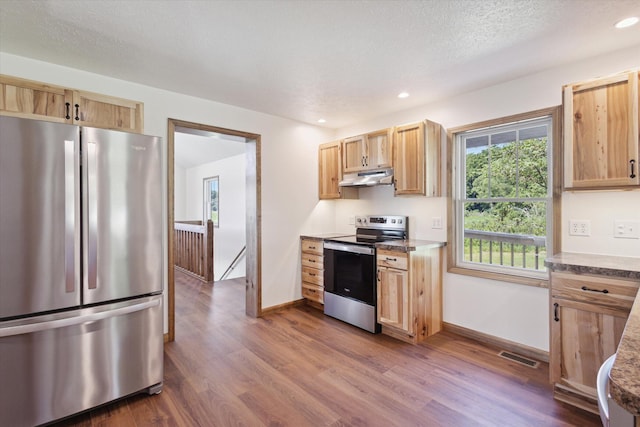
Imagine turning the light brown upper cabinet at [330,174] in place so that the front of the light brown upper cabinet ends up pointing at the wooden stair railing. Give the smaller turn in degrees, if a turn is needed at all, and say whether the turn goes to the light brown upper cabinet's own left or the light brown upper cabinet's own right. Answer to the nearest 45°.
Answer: approximately 90° to the light brown upper cabinet's own right

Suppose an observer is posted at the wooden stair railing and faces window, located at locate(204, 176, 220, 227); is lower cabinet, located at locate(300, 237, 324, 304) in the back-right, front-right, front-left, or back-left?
back-right

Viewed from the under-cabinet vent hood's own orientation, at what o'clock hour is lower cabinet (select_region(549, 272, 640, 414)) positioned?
The lower cabinet is roughly at 9 o'clock from the under-cabinet vent hood.

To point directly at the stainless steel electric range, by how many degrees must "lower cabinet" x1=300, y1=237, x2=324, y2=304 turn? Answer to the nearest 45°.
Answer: approximately 90° to its left

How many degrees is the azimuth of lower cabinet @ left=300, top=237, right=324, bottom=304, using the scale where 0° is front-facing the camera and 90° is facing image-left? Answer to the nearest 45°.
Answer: approximately 45°

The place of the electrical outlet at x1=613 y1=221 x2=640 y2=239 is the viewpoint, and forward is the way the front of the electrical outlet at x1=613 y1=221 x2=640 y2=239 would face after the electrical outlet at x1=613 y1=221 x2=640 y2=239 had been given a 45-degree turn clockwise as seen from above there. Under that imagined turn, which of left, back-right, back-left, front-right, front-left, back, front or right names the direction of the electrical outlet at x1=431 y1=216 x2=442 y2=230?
front-right

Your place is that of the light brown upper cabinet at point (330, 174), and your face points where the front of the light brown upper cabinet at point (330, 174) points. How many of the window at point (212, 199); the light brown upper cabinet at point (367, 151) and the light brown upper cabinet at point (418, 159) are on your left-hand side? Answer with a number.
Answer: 2

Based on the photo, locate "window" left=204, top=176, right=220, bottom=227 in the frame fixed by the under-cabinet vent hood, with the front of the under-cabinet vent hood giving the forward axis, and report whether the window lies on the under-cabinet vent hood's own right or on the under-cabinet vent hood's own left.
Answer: on the under-cabinet vent hood's own right

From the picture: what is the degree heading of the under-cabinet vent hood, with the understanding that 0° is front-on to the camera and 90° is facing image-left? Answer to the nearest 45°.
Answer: approximately 45°

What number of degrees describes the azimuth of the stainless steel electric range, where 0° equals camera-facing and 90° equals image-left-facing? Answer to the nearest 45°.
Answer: approximately 45°
